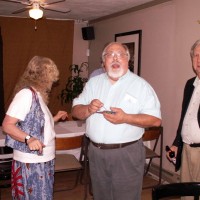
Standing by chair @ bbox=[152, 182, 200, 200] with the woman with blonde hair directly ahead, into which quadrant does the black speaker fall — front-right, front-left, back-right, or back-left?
front-right

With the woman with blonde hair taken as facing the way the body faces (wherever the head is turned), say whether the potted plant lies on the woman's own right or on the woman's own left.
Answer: on the woman's own left

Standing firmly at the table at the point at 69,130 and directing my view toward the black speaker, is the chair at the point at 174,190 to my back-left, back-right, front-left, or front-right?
back-right

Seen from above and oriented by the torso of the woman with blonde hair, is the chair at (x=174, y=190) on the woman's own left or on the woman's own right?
on the woman's own right

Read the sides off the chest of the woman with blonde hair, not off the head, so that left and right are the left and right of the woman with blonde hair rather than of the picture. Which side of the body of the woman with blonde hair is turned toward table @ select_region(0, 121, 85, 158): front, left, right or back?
left

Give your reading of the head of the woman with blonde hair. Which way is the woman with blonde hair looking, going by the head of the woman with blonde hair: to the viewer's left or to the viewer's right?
to the viewer's right

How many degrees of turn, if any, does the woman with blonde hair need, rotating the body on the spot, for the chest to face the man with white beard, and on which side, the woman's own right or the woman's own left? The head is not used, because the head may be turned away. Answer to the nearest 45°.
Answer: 0° — they already face them

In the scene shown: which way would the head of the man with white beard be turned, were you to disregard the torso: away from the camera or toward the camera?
toward the camera

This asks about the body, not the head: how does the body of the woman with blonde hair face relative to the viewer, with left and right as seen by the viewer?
facing to the right of the viewer

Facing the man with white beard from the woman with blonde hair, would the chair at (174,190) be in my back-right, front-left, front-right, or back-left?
front-right
